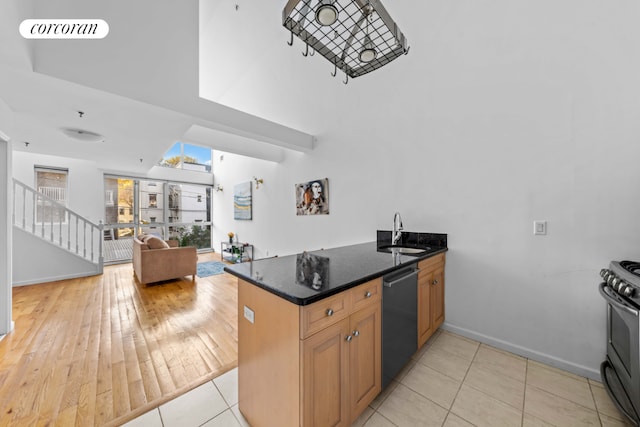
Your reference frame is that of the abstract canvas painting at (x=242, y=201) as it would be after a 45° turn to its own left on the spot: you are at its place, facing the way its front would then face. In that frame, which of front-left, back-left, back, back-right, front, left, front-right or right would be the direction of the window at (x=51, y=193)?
right

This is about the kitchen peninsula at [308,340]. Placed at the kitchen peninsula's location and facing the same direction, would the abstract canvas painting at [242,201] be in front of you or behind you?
behind

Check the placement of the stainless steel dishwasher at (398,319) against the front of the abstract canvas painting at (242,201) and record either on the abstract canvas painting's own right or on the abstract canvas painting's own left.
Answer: on the abstract canvas painting's own left

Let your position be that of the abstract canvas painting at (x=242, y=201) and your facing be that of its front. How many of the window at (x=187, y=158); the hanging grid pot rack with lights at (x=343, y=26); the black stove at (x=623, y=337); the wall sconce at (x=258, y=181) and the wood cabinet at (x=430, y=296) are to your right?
1

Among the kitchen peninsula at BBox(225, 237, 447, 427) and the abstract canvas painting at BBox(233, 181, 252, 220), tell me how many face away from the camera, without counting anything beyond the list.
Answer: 0

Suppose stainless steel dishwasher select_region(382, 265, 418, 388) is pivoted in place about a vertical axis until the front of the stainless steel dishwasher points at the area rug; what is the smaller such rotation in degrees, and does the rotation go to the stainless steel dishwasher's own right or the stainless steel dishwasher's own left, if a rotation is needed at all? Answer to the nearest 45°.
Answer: approximately 180°

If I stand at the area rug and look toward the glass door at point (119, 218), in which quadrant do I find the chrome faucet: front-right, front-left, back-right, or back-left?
back-left

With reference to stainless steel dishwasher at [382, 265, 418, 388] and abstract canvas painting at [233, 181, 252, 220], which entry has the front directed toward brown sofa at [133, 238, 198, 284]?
the abstract canvas painting

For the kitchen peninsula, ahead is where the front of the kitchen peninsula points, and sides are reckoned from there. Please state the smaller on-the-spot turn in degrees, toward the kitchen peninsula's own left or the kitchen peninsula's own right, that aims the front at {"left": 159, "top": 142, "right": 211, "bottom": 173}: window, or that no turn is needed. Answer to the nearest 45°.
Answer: approximately 180°

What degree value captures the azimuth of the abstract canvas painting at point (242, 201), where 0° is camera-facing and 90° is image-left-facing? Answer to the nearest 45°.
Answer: approximately 45°

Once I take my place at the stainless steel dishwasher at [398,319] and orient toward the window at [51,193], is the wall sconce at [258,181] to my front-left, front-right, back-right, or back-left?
front-right

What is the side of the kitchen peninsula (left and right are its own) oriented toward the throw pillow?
back

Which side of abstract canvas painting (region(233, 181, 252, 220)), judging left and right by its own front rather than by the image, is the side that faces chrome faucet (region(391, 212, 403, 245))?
left

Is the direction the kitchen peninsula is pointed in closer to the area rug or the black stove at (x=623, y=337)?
the black stove
